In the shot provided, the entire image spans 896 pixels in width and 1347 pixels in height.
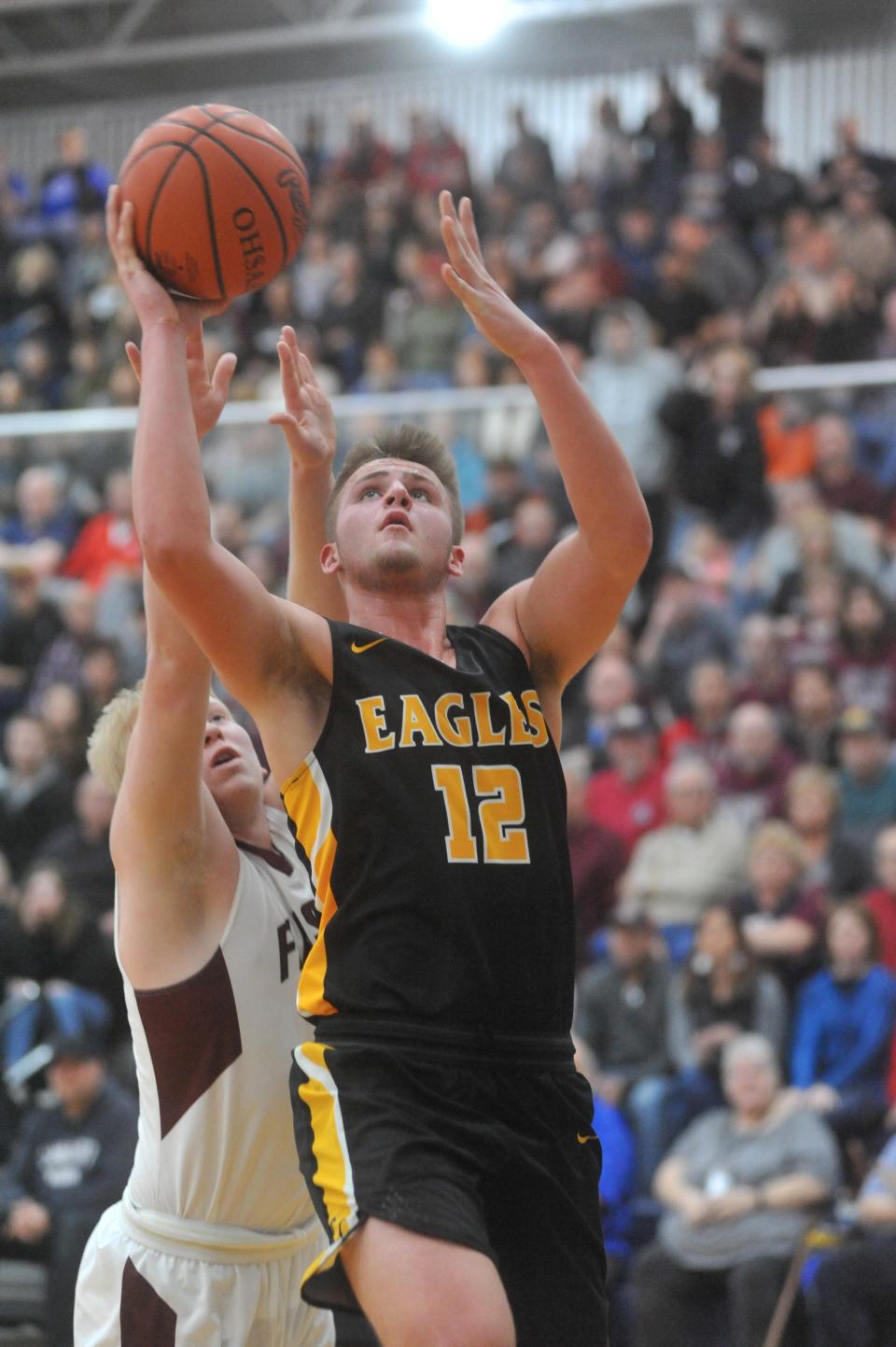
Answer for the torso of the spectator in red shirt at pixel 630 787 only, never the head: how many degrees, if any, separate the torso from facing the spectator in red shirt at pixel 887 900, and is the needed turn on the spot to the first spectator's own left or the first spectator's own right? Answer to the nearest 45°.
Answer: approximately 45° to the first spectator's own left

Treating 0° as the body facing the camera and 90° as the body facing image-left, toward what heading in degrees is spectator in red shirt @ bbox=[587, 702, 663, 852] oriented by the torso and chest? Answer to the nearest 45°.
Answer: approximately 0°

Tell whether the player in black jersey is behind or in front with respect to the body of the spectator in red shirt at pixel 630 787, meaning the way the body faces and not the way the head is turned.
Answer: in front

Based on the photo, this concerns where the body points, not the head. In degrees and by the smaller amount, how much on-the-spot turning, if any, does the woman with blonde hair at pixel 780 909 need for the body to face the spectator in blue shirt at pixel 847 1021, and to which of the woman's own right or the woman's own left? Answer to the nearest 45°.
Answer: approximately 45° to the woman's own left

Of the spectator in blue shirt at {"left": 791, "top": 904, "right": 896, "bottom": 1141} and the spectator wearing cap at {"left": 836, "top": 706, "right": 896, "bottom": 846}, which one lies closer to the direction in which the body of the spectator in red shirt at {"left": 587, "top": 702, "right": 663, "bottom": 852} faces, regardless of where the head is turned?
the spectator in blue shirt

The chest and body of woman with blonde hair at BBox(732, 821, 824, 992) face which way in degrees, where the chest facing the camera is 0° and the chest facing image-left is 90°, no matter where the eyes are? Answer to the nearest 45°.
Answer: approximately 0°

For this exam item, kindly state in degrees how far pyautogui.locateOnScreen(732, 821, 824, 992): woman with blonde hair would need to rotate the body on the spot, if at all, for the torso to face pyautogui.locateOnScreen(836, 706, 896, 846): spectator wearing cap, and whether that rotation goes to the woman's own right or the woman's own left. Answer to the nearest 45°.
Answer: approximately 135° to the woman's own left
